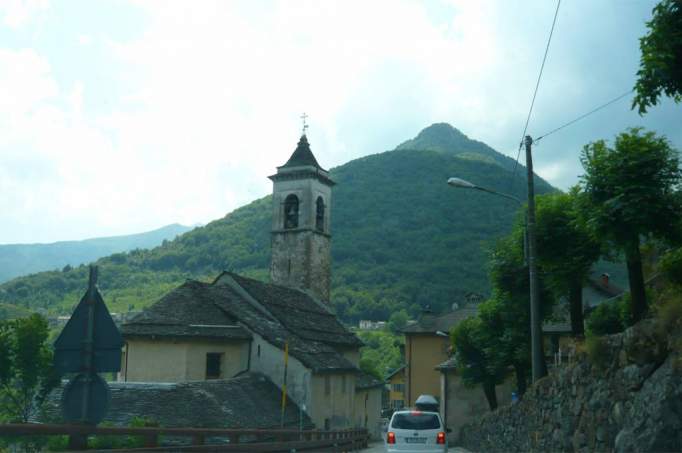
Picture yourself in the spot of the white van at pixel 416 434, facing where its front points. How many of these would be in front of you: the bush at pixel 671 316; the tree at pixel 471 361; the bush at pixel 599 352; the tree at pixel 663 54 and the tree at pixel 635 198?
1

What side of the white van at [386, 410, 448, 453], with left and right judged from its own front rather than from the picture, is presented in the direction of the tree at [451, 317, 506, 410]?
front

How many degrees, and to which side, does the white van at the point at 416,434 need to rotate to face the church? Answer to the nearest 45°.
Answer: approximately 45° to its left

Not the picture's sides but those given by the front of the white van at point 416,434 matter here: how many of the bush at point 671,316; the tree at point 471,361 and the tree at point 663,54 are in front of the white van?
1

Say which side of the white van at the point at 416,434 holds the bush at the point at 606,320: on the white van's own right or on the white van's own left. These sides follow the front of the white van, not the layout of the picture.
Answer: on the white van's own right

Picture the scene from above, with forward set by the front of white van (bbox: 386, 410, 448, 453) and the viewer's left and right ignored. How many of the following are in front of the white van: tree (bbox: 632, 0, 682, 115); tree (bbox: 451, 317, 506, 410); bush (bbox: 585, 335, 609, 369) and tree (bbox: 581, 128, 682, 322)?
1

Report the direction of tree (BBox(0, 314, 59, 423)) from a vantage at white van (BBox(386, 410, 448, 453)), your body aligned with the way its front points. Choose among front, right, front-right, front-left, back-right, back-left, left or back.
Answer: front-left

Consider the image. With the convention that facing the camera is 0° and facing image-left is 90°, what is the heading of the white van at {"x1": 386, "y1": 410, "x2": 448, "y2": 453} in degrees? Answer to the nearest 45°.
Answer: approximately 180°

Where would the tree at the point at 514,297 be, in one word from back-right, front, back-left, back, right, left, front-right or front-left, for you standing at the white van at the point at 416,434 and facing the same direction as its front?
front-right
